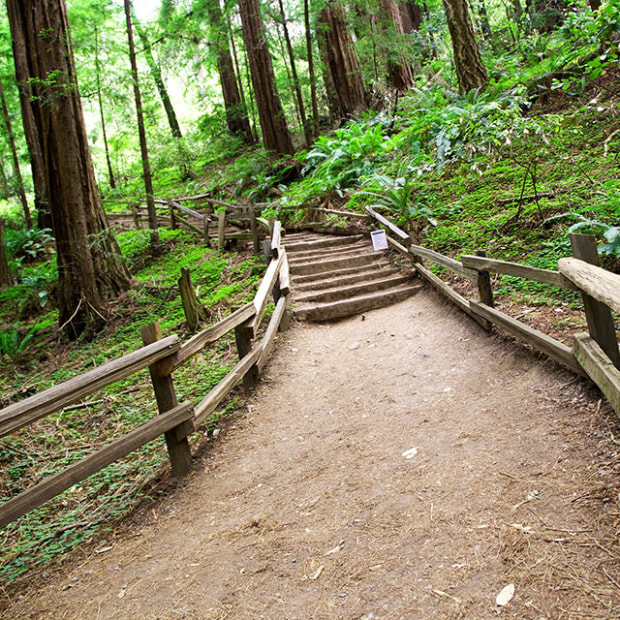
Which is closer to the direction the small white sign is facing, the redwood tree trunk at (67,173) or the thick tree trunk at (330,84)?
the redwood tree trunk

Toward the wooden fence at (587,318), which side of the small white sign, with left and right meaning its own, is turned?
front

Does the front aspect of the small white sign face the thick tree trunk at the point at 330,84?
no

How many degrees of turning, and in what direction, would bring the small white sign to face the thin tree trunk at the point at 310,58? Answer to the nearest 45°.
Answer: approximately 180°

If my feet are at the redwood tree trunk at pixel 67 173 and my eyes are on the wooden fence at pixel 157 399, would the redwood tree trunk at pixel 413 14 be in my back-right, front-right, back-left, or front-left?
back-left

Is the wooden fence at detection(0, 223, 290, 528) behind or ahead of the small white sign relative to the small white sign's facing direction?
ahead

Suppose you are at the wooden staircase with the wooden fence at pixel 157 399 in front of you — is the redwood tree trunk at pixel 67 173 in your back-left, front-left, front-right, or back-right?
front-right

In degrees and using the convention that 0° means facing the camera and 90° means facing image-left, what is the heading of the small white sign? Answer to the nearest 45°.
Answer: approximately 0°

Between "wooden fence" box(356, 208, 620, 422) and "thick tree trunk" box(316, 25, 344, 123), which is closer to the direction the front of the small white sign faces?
the wooden fence

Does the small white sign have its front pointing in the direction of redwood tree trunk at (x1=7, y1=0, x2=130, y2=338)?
no

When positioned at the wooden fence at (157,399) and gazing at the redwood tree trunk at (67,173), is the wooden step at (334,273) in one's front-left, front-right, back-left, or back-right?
front-right
